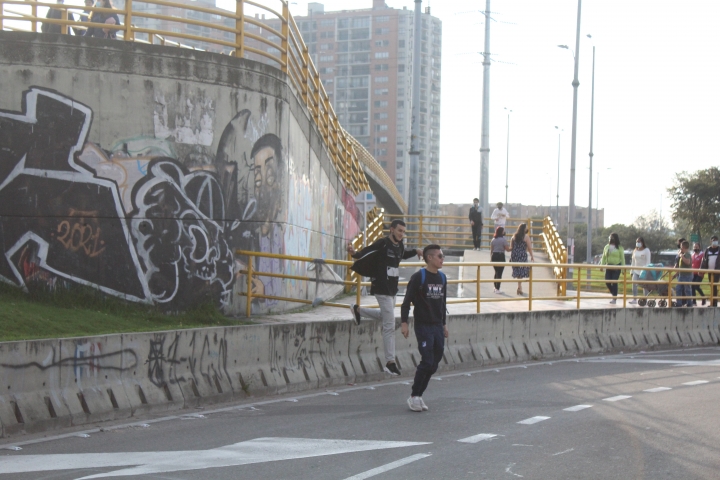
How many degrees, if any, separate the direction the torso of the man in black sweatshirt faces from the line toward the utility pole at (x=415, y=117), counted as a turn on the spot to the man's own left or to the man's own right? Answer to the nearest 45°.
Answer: approximately 135° to the man's own left

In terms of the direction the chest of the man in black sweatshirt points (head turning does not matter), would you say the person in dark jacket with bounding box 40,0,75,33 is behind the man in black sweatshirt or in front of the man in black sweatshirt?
behind

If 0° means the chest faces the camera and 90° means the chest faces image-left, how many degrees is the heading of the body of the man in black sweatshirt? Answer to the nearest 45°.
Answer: approximately 315°

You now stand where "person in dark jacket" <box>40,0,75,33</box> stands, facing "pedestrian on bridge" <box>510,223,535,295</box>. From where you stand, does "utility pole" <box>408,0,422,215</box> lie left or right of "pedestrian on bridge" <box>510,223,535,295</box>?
left
